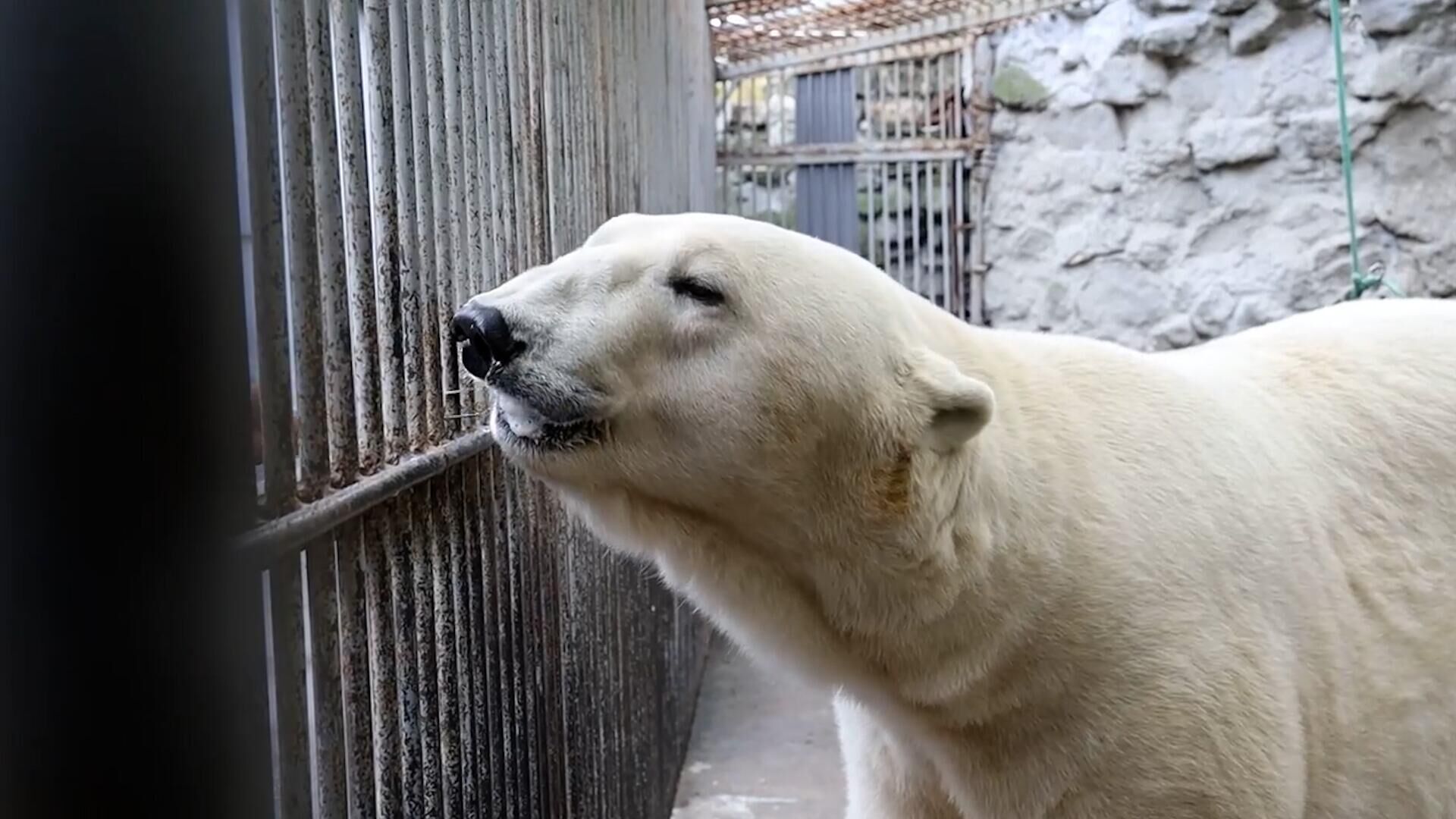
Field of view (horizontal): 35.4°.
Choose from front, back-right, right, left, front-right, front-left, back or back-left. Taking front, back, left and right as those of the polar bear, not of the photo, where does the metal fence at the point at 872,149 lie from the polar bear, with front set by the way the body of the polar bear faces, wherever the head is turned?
right

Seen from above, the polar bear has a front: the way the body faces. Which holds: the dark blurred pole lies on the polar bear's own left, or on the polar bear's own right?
on the polar bear's own left

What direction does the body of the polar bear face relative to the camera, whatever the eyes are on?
to the viewer's left

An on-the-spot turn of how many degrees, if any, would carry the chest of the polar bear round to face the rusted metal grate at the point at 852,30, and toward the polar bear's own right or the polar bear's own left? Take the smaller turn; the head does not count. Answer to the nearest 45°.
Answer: approximately 90° to the polar bear's own right
